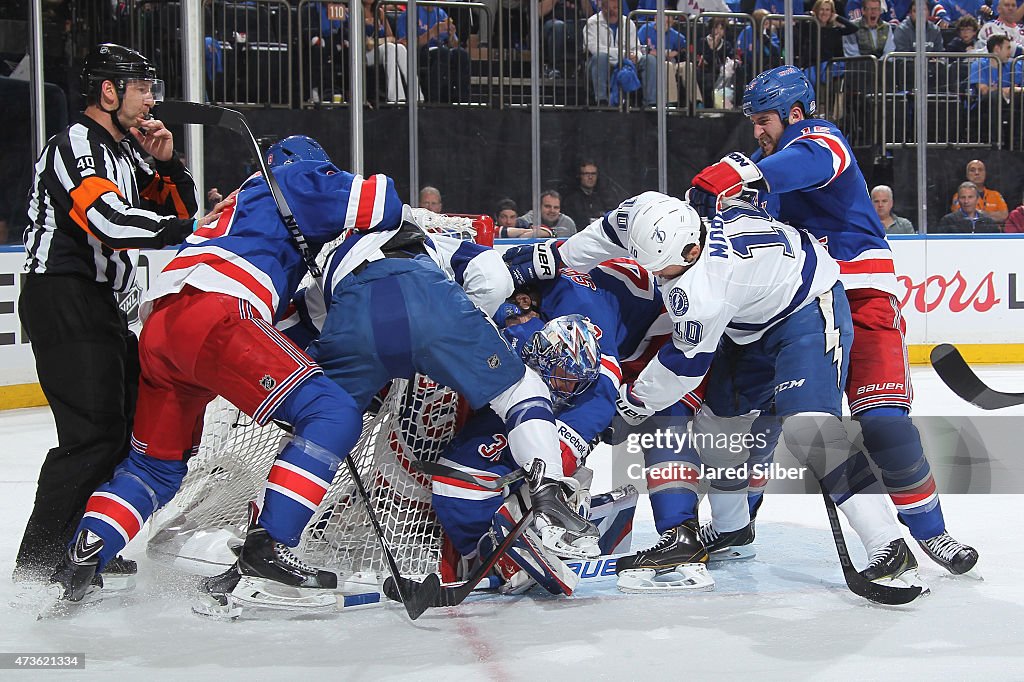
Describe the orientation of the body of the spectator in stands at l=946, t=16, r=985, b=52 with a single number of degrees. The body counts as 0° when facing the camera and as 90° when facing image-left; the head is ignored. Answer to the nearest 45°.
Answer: approximately 0°

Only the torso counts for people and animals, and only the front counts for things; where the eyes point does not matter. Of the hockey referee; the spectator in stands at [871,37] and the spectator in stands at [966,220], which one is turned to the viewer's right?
the hockey referee

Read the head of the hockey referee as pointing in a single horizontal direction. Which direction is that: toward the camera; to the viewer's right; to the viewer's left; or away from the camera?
to the viewer's right

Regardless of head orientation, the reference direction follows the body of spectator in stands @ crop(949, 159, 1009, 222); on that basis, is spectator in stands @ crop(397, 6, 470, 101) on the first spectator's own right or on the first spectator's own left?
on the first spectator's own right

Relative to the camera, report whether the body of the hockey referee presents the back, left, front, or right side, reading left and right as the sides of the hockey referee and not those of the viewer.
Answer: right

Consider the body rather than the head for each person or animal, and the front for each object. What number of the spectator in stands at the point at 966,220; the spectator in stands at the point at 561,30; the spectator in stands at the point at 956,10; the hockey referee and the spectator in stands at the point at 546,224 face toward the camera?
4

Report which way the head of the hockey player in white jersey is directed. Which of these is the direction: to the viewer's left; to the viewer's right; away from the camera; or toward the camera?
to the viewer's left
